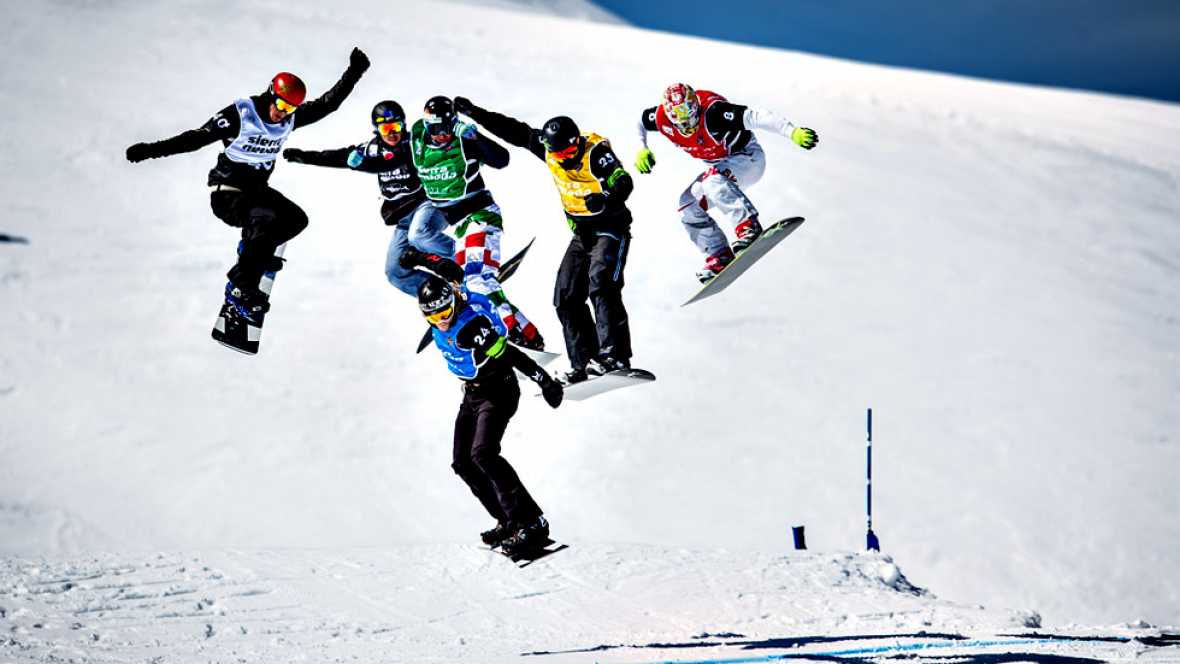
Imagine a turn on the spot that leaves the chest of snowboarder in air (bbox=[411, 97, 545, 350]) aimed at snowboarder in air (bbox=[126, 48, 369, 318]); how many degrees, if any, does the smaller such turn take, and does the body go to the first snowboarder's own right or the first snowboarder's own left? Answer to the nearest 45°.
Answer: approximately 45° to the first snowboarder's own right

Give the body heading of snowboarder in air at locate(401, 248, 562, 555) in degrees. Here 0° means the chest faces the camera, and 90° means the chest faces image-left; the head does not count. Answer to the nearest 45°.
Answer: approximately 45°

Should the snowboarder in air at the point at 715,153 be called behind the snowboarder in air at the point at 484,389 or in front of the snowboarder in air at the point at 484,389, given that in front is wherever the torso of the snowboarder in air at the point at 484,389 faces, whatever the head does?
behind

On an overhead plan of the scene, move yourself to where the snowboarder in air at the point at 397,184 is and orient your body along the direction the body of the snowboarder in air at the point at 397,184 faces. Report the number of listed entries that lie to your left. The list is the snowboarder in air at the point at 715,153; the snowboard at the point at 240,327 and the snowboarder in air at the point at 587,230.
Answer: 2

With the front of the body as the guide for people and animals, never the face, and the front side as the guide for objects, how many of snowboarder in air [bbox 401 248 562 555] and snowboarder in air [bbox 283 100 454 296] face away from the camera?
0

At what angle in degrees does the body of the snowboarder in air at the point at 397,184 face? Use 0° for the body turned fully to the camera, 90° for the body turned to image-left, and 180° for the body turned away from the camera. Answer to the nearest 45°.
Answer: approximately 0°

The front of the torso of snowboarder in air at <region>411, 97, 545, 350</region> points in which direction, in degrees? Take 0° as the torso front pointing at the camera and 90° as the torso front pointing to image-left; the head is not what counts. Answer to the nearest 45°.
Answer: approximately 45°

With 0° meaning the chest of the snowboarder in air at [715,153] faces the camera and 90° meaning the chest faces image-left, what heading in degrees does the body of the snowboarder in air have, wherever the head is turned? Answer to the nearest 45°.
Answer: approximately 45°
